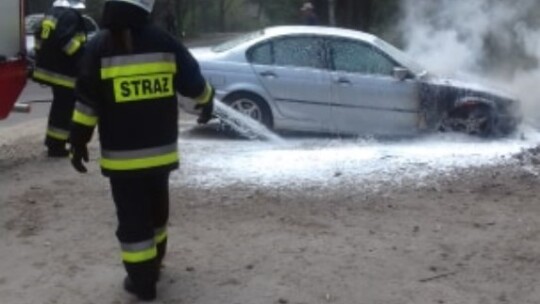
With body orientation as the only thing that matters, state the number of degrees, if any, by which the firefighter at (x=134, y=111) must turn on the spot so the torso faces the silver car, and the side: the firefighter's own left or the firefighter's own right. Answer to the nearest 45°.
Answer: approximately 45° to the firefighter's own right

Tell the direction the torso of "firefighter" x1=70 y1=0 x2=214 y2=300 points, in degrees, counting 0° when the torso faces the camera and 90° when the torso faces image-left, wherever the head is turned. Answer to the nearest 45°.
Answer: approximately 180°

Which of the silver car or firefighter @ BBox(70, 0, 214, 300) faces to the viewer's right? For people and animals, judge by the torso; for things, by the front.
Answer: the silver car

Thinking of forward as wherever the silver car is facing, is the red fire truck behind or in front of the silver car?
behind

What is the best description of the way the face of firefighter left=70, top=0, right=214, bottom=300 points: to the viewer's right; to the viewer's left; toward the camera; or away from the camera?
away from the camera

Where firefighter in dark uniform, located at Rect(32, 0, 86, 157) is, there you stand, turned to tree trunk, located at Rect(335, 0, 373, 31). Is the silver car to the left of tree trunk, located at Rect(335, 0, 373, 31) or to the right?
right

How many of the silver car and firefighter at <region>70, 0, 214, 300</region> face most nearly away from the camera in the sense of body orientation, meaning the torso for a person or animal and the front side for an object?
1

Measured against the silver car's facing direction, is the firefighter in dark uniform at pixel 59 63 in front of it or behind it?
behind

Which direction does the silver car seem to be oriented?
to the viewer's right

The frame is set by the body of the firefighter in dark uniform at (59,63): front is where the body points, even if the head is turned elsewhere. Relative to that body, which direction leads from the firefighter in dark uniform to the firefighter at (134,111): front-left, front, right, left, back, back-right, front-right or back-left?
back-right

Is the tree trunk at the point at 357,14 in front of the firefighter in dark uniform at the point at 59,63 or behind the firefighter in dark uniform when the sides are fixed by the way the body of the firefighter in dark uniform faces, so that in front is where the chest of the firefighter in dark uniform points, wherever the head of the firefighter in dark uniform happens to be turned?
in front

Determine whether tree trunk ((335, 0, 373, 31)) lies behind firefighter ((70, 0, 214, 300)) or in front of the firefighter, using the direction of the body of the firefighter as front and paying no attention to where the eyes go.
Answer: in front

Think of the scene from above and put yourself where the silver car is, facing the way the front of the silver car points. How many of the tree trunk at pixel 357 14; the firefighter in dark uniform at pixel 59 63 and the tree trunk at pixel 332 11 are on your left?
2

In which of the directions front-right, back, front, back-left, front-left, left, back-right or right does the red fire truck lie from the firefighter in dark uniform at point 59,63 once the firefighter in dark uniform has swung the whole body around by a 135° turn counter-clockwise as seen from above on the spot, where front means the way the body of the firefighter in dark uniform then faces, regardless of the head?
front

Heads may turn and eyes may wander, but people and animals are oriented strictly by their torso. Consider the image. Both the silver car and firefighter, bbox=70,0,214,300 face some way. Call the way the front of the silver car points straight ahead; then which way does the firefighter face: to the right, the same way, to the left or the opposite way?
to the left

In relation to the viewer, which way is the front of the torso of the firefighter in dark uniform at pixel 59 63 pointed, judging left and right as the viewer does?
facing away from the viewer and to the right of the viewer
